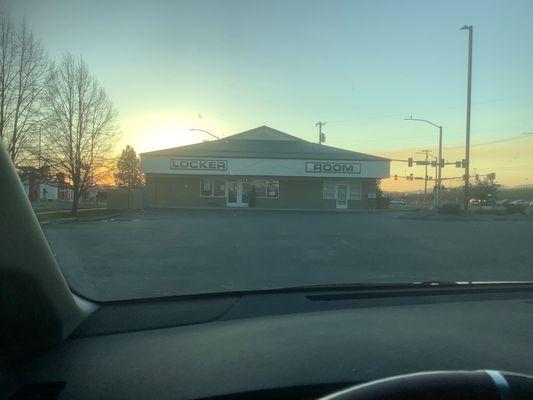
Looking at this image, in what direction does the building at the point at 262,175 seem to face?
toward the camera
